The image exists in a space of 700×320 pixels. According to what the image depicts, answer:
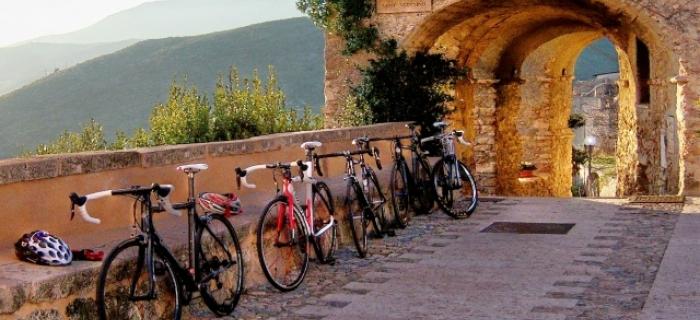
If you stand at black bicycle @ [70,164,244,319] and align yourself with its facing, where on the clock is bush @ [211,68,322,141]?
The bush is roughly at 5 o'clock from the black bicycle.

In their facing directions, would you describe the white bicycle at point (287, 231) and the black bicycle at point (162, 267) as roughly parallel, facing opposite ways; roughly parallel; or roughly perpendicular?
roughly parallel

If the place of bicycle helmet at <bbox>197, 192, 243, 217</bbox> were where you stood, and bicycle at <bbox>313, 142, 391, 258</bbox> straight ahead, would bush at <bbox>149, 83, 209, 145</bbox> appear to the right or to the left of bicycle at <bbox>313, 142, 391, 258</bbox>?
left

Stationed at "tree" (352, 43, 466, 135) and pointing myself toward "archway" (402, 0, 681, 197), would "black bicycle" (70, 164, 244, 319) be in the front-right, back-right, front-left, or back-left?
back-right

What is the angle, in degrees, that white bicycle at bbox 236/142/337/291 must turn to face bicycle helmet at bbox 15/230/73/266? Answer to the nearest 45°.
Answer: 0° — it already faces it

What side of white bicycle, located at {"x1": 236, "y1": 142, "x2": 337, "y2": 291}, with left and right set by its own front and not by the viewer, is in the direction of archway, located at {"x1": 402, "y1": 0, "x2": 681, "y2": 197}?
back

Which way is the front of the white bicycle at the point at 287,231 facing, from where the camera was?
facing the viewer and to the left of the viewer
